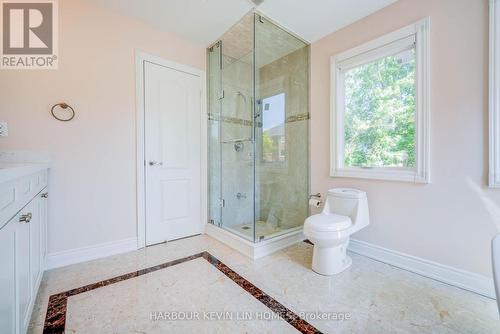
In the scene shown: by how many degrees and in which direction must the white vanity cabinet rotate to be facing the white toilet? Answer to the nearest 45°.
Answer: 0° — it already faces it

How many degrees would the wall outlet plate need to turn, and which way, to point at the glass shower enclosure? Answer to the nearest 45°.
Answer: approximately 90° to its left

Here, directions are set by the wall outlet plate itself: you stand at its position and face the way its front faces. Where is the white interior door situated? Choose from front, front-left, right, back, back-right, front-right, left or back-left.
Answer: left

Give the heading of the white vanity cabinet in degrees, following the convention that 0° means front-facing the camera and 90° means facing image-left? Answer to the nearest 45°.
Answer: approximately 270°

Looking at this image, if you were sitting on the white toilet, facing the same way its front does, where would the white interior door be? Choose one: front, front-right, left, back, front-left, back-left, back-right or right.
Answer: front-right

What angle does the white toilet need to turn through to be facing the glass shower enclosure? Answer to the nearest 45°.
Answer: approximately 90° to its right

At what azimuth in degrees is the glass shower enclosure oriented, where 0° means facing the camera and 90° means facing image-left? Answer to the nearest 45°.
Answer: approximately 45°

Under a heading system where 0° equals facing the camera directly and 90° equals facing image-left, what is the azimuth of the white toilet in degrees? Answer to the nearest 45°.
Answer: approximately 45°

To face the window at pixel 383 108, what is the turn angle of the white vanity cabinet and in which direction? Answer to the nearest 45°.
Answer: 0° — it already faces it

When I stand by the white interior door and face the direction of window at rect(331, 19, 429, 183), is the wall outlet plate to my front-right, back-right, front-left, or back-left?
back-right

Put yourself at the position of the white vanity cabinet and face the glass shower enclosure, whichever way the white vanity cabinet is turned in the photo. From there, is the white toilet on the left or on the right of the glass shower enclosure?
right

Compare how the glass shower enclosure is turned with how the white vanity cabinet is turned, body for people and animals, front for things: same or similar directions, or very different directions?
very different directions

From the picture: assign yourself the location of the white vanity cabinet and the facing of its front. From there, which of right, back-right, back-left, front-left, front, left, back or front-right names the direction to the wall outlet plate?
left

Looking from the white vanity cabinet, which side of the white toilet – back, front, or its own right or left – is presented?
front
